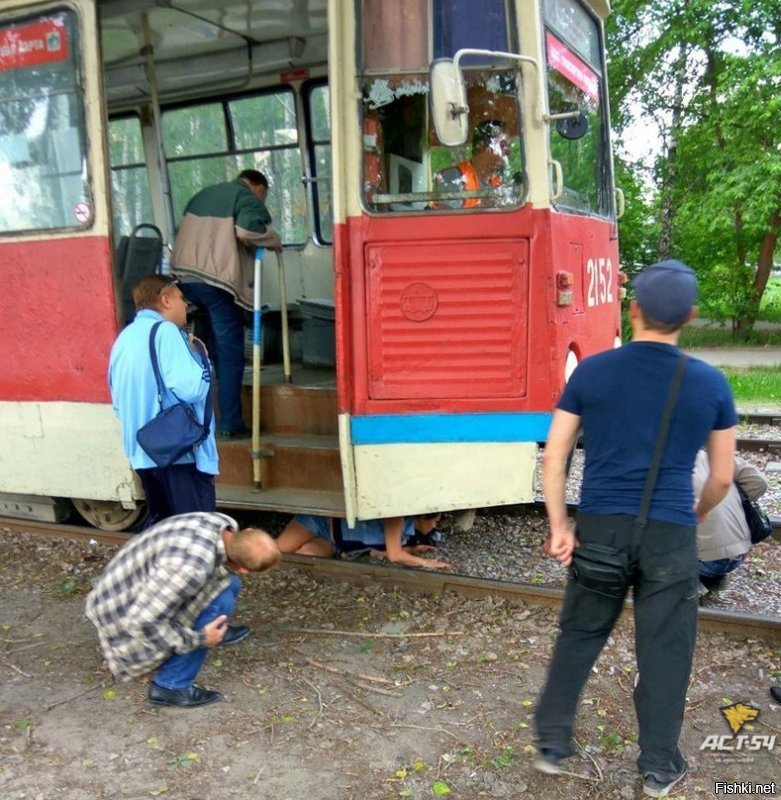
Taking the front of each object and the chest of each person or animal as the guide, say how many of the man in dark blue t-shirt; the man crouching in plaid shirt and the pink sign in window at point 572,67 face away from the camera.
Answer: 1

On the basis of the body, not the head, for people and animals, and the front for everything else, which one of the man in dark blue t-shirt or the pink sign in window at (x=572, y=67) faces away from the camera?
the man in dark blue t-shirt

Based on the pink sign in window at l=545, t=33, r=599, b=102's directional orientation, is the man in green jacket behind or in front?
behind

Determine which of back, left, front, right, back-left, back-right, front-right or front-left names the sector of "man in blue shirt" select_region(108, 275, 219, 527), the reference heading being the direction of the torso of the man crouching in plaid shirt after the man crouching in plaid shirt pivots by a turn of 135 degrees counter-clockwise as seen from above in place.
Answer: front-right

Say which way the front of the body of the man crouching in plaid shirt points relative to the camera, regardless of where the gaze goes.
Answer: to the viewer's right

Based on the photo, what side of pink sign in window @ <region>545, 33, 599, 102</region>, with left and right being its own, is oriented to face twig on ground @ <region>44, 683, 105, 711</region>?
right

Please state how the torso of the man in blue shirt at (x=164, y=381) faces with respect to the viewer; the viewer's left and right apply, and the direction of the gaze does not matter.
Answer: facing away from the viewer and to the right of the viewer

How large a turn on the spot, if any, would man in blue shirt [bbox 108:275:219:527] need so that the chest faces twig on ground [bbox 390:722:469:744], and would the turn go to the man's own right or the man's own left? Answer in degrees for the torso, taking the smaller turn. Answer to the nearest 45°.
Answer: approximately 90° to the man's own right

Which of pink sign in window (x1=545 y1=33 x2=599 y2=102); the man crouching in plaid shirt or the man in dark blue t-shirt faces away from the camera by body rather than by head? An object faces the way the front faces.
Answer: the man in dark blue t-shirt

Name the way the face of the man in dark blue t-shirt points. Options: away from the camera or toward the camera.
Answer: away from the camera

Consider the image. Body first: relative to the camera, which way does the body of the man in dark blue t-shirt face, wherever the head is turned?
away from the camera

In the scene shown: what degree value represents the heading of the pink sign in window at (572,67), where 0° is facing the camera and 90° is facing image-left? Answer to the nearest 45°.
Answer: approximately 315°

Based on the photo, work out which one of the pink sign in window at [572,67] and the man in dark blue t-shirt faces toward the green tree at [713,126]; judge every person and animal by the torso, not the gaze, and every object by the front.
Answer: the man in dark blue t-shirt
